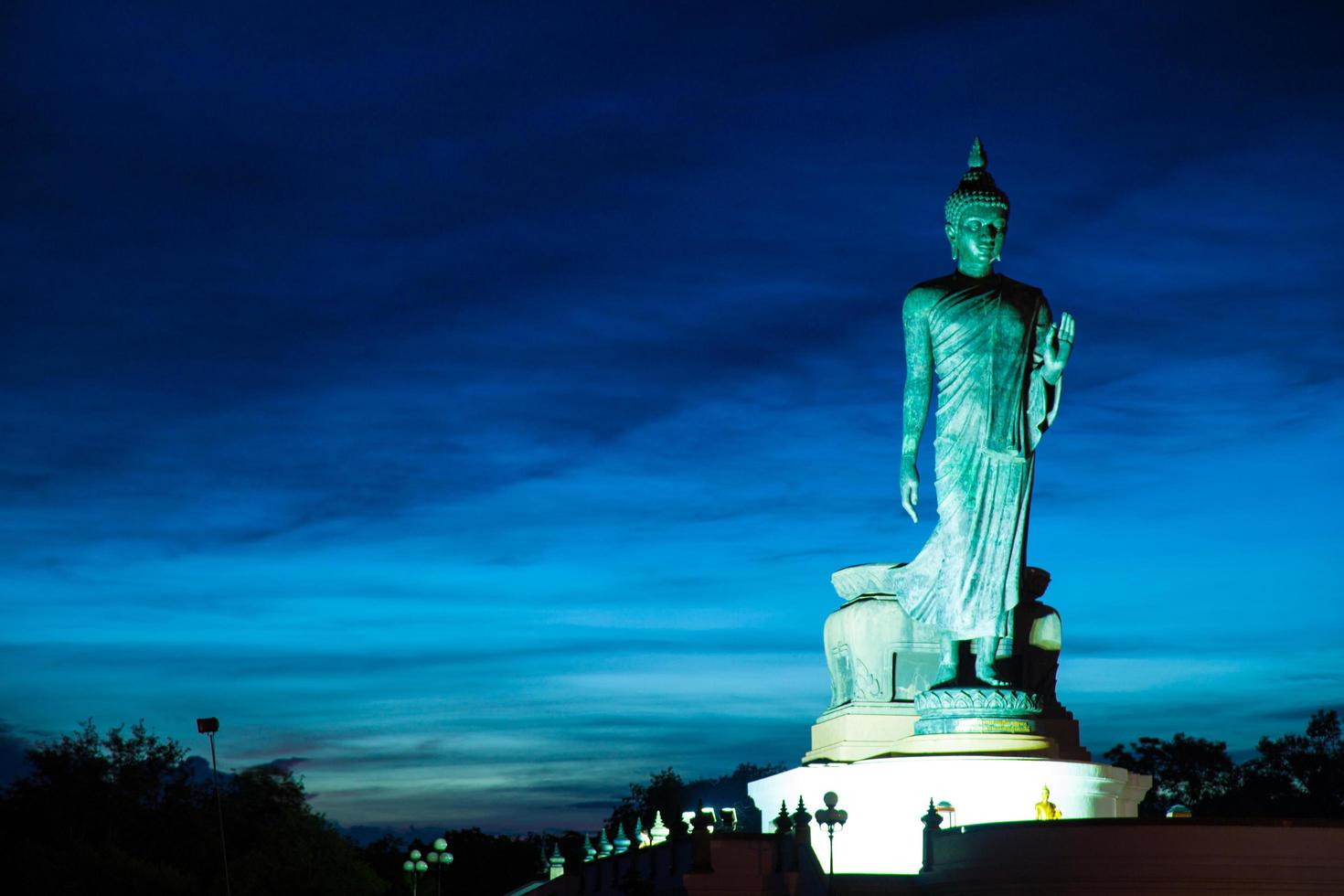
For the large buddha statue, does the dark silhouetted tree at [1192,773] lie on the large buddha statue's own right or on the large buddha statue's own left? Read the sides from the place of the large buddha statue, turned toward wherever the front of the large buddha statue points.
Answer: on the large buddha statue's own left

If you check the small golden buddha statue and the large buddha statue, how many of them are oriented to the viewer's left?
0

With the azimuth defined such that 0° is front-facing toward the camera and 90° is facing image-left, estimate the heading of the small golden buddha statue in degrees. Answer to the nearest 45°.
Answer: approximately 315°

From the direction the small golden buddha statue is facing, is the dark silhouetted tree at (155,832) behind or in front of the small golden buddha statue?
behind

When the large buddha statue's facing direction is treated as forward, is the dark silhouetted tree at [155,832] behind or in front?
behind

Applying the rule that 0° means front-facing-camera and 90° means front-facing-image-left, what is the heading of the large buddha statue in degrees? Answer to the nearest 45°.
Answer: approximately 315°

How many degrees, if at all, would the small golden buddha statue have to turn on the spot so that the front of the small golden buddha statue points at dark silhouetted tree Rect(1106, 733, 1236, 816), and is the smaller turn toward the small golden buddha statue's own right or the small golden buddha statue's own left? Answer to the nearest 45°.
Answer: approximately 135° to the small golden buddha statue's own left
